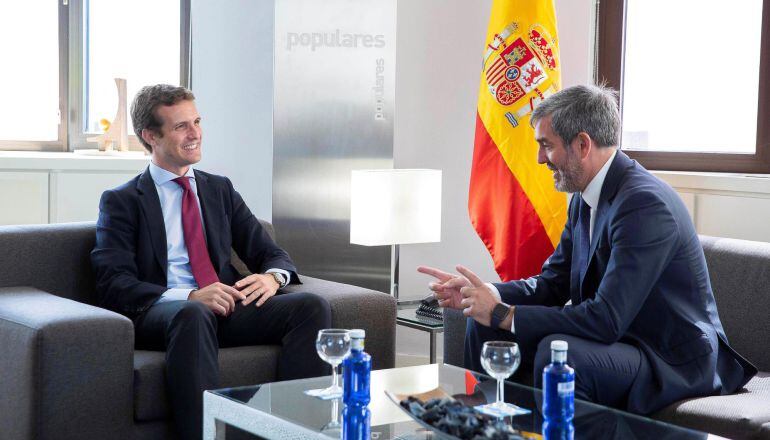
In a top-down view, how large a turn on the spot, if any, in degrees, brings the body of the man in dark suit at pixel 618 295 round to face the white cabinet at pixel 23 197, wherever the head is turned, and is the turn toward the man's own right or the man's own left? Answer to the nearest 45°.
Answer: approximately 45° to the man's own right

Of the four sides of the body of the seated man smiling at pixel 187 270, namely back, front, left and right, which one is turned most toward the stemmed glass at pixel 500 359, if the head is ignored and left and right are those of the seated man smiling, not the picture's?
front

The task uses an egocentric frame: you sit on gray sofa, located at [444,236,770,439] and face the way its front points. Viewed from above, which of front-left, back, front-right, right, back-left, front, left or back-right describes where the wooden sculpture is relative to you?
right

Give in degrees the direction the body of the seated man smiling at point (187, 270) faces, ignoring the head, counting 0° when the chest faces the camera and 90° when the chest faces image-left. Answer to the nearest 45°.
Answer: approximately 315°

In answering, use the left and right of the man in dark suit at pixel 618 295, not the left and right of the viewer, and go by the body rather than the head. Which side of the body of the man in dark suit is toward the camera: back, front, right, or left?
left

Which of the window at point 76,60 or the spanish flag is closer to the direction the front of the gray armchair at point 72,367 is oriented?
the spanish flag

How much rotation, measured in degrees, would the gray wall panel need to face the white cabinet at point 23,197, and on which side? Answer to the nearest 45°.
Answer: approximately 135° to its right

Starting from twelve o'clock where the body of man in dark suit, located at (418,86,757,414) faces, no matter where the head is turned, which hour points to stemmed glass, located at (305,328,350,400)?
The stemmed glass is roughly at 11 o'clock from the man in dark suit.

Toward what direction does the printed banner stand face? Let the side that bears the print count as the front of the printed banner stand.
toward the camera

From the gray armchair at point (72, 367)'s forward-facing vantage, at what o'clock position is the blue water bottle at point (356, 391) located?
The blue water bottle is roughly at 12 o'clock from the gray armchair.

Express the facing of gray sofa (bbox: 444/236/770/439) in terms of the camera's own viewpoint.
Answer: facing the viewer and to the left of the viewer

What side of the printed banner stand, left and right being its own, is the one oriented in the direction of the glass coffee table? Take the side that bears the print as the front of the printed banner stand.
front

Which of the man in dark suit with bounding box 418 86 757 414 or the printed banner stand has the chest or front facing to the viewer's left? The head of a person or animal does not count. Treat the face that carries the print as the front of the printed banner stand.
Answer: the man in dark suit

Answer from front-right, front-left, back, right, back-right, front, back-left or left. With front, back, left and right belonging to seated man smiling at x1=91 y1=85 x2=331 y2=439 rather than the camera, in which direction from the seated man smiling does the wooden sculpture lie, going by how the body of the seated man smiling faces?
back-left

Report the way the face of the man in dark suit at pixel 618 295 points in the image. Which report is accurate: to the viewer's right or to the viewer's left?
to the viewer's left

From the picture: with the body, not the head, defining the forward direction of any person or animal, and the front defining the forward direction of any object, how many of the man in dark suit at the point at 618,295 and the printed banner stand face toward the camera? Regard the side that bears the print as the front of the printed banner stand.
1

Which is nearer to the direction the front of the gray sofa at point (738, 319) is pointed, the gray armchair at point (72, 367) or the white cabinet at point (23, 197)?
the gray armchair
